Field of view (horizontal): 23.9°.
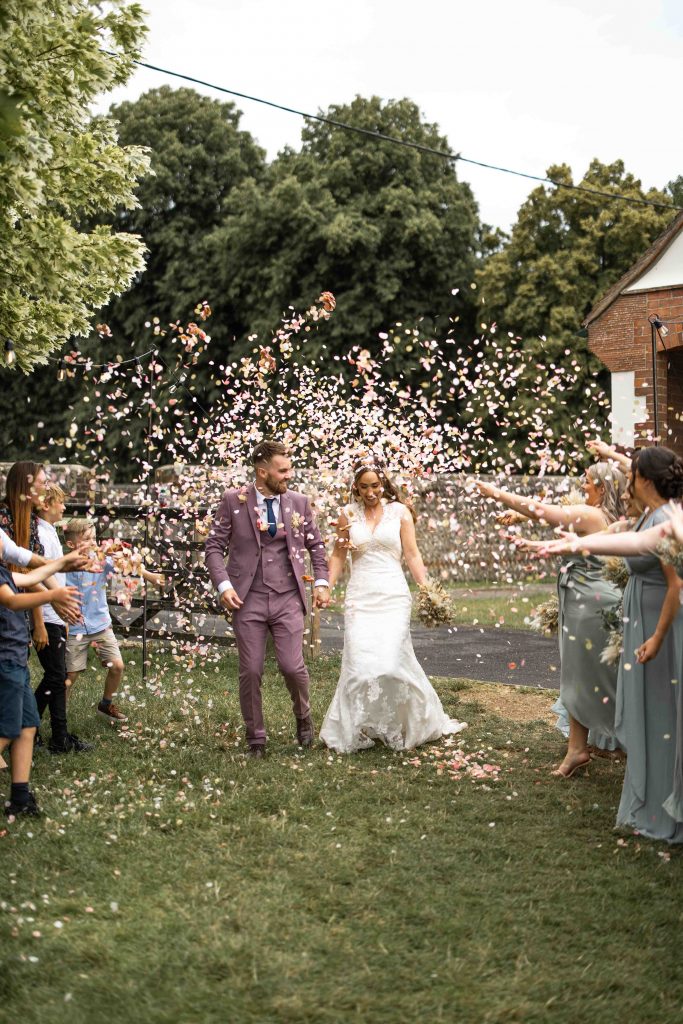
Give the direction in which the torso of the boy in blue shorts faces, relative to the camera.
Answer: to the viewer's right

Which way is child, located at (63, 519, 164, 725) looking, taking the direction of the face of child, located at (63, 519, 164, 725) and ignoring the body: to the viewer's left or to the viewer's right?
to the viewer's right

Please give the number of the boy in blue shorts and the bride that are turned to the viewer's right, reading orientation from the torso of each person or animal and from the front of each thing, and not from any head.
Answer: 1

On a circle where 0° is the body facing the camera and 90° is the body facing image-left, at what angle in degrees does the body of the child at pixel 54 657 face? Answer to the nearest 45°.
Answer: approximately 270°

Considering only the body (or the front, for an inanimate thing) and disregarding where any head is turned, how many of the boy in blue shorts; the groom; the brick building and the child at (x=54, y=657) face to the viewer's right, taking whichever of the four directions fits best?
2

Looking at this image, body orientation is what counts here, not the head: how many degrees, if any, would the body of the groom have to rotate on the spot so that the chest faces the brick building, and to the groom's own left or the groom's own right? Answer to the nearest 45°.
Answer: approximately 135° to the groom's own left

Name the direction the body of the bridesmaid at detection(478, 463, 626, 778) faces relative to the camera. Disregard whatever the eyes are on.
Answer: to the viewer's left

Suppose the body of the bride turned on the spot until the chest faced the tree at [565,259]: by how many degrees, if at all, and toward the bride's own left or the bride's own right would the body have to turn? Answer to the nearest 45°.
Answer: approximately 180°

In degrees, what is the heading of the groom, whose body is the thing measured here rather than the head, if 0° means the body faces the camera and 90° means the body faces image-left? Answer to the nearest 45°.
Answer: approximately 0°

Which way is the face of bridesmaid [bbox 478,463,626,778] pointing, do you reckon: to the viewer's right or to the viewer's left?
to the viewer's left

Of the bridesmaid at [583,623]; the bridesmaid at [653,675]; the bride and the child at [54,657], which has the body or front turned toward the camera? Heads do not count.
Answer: the bride
